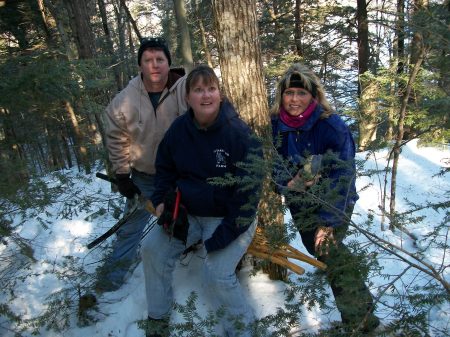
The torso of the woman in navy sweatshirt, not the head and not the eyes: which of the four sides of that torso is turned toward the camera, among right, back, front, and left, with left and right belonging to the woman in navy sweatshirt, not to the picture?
front

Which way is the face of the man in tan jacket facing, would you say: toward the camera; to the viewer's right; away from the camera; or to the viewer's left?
toward the camera

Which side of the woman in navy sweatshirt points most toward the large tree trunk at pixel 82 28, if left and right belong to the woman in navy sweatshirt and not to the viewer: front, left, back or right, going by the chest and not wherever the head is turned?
back

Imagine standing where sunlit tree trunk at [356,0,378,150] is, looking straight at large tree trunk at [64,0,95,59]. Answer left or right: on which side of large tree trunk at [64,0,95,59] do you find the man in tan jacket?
left

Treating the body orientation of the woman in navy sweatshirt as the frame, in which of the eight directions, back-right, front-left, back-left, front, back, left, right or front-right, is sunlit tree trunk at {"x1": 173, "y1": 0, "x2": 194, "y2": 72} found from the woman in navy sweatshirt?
back

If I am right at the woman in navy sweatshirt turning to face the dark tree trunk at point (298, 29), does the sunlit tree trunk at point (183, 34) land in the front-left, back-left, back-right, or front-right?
front-left
